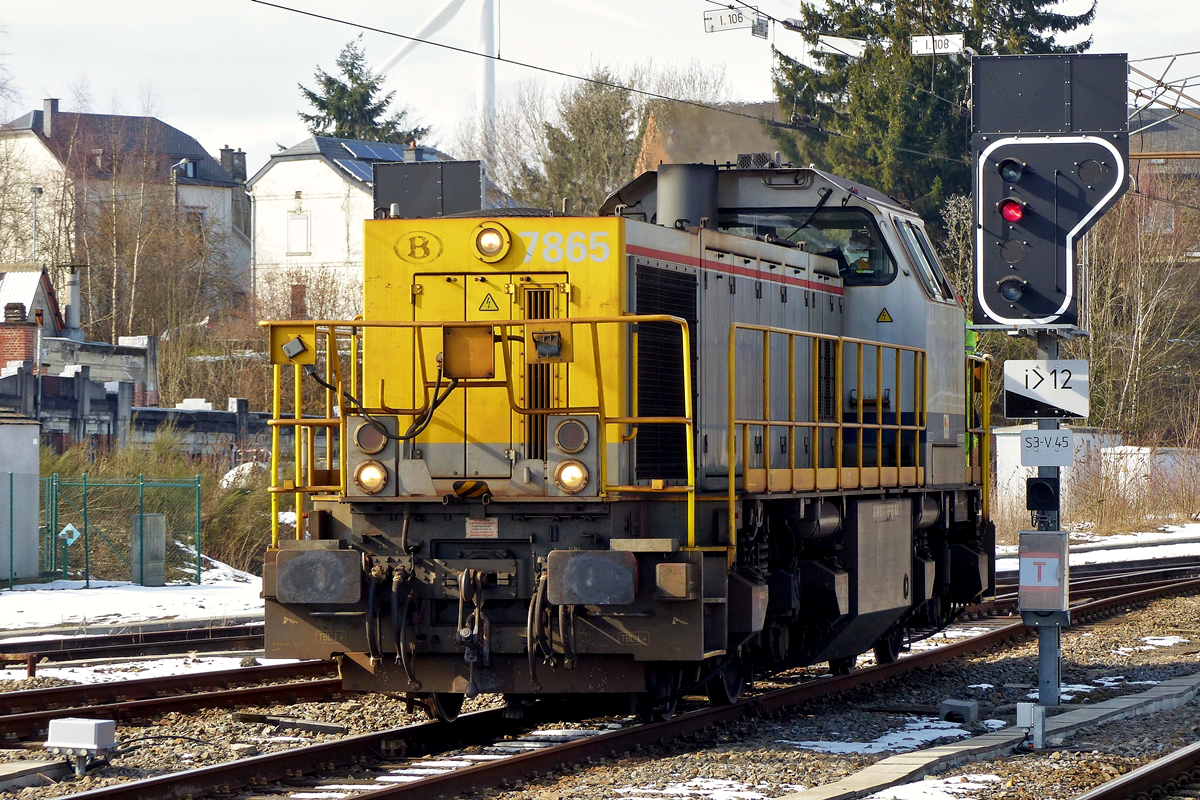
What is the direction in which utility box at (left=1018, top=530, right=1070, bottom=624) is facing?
toward the camera

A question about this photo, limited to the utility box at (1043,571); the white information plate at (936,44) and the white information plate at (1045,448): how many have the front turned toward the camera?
3

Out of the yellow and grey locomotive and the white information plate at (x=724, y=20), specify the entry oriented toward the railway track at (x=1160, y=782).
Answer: the white information plate

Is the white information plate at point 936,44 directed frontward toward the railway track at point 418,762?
yes

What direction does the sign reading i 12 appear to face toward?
toward the camera

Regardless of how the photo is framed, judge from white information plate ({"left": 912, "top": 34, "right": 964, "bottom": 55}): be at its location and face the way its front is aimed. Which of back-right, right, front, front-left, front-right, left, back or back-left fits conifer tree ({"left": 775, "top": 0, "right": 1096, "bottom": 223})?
back

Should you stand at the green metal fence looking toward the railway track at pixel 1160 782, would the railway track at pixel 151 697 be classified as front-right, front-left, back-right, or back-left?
front-right

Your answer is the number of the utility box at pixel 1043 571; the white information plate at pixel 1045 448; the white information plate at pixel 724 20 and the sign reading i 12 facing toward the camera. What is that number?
4

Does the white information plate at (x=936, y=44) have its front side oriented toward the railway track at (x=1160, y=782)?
yes

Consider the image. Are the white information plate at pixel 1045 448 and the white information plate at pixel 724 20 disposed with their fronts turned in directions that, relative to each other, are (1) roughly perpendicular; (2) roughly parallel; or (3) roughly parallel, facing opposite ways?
roughly parallel

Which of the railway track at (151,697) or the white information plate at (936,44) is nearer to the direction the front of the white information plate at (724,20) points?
the railway track

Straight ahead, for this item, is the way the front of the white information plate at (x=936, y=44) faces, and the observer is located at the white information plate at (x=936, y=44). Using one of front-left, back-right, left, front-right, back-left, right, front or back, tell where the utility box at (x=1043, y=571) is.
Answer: front

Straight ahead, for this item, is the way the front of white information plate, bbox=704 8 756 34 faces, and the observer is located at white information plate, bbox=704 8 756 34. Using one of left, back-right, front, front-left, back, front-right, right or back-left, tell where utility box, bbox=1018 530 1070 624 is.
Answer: front

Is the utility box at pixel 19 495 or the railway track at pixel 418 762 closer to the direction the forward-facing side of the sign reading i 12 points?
the railway track

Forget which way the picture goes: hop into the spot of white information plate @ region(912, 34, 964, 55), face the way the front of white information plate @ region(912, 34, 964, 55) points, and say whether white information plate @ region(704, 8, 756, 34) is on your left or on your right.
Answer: on your right

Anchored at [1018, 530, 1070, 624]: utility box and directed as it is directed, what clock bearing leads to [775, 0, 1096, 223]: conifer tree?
The conifer tree is roughly at 6 o'clock from the utility box.

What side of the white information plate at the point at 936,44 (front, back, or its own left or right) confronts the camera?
front
